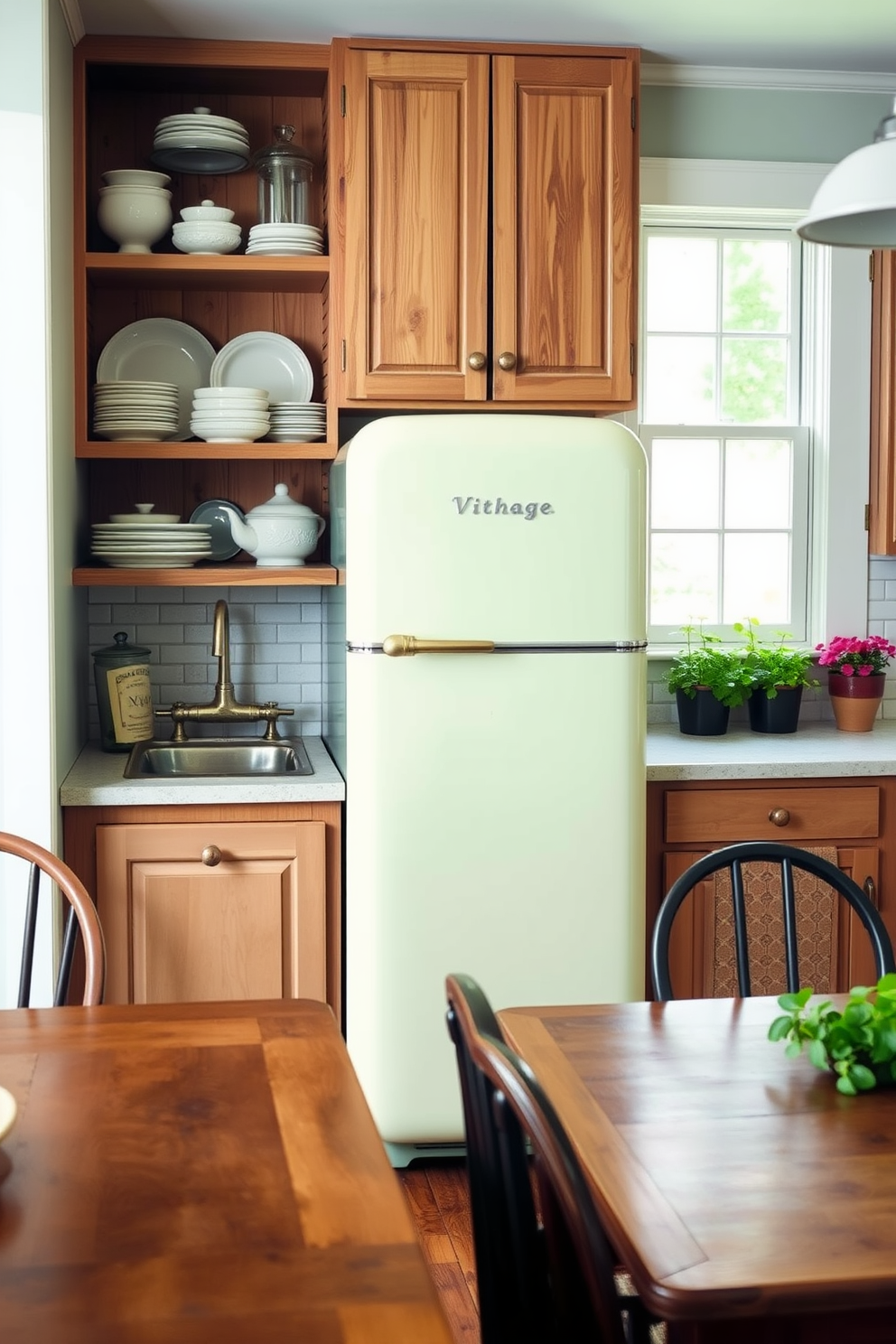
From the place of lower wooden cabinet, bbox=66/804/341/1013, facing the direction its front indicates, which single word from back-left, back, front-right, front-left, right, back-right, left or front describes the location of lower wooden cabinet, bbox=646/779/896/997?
left

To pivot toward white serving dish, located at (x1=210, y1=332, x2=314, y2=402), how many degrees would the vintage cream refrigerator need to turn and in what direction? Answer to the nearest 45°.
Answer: approximately 135° to its right

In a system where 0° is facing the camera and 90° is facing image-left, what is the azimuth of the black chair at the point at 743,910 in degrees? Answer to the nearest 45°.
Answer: approximately 0°

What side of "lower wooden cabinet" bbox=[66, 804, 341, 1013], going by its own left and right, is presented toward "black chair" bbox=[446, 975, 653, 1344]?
front

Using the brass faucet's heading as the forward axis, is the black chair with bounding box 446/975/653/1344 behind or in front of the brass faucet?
in front

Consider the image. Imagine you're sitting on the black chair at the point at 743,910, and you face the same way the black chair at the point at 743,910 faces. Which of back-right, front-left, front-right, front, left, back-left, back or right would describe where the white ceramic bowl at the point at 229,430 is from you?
back-right

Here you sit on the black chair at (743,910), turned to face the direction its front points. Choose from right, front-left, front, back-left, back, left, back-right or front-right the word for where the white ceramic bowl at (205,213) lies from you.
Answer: back-right

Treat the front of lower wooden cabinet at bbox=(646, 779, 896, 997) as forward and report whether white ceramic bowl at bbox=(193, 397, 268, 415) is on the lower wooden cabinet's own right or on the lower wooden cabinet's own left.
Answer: on the lower wooden cabinet's own right

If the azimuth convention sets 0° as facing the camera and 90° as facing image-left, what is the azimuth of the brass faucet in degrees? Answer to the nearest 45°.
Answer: approximately 0°

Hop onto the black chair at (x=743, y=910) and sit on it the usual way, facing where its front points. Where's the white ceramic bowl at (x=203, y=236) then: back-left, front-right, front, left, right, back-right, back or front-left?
back-right
